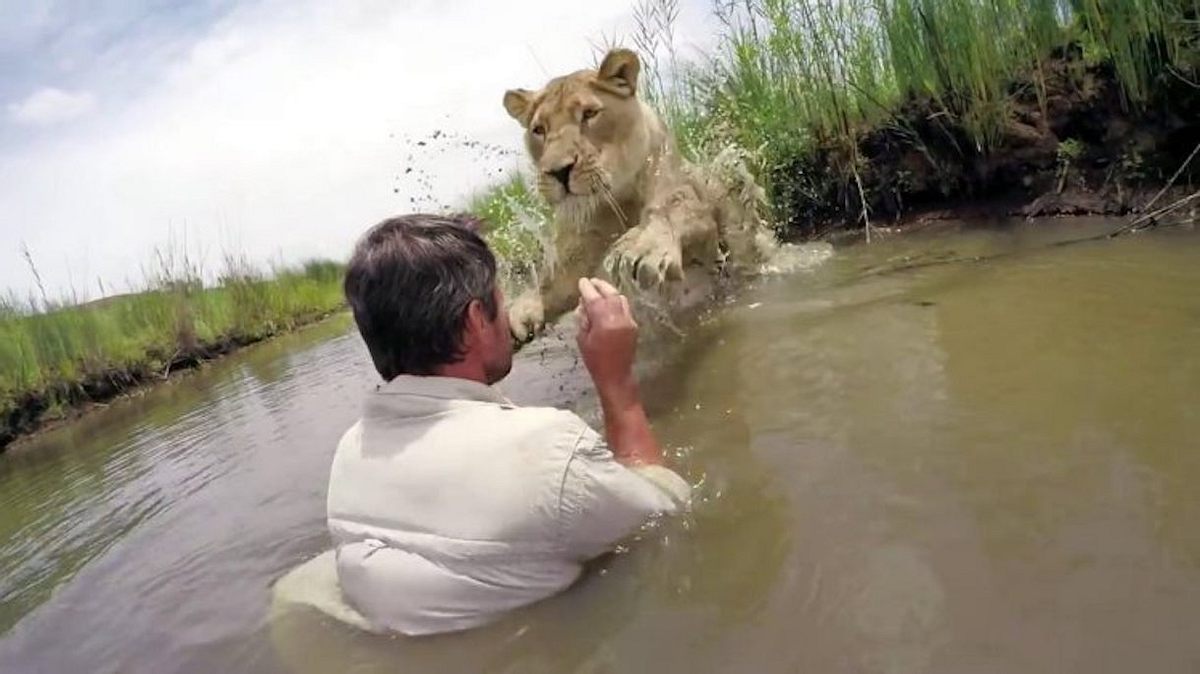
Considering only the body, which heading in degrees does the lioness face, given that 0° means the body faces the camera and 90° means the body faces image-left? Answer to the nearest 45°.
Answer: approximately 45°

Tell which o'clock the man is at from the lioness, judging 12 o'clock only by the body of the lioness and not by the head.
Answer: The man is roughly at 11 o'clock from the lioness.

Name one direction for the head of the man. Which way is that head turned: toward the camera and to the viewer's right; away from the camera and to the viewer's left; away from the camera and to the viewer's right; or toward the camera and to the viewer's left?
away from the camera and to the viewer's right
